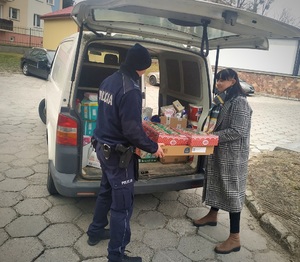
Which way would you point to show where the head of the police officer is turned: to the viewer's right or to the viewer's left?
to the viewer's right

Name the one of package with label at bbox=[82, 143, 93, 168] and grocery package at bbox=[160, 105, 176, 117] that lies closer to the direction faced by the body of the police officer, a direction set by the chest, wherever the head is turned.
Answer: the grocery package

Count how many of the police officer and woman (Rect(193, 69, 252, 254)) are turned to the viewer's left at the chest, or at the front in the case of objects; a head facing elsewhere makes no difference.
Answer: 1

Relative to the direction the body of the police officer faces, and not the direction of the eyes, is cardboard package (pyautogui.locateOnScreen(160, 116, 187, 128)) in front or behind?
in front

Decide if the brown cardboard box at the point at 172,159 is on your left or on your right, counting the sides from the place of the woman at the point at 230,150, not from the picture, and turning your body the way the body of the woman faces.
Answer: on your right

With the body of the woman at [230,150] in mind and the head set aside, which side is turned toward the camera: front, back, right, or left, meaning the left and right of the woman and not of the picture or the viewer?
left

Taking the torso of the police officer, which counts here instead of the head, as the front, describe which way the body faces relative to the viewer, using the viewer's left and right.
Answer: facing away from the viewer and to the right of the viewer

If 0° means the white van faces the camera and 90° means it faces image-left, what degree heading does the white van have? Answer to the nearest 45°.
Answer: approximately 135°

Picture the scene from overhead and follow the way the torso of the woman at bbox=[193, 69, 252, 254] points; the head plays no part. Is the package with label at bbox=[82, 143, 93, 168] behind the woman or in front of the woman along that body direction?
in front
